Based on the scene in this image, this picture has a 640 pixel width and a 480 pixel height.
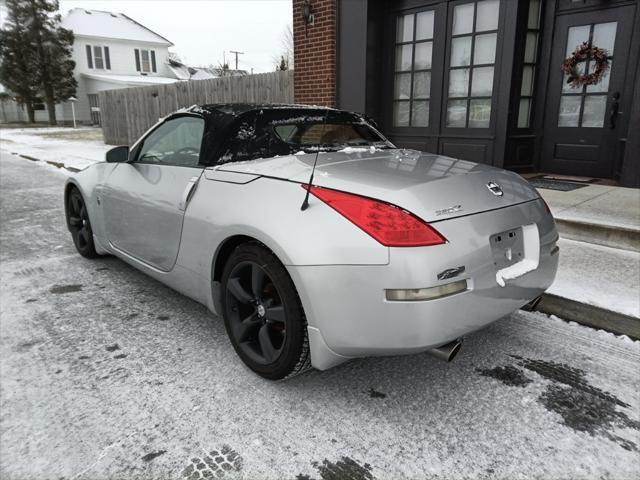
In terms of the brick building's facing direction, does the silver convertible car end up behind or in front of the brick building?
in front

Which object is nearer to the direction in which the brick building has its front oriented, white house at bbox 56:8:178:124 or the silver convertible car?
the silver convertible car

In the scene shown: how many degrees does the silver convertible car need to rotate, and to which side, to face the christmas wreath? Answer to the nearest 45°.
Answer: approximately 90° to its right

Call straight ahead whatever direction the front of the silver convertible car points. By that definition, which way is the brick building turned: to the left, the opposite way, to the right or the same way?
to the left

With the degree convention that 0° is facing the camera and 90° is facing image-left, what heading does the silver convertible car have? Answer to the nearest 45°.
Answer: approximately 135°

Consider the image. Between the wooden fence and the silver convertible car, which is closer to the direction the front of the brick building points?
the silver convertible car

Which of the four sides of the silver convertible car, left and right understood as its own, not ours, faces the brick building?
right

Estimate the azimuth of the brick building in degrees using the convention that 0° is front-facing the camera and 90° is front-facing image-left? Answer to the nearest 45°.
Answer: approximately 45°

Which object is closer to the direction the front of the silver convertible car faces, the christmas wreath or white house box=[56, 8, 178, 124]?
the white house

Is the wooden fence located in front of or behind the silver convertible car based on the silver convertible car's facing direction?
in front

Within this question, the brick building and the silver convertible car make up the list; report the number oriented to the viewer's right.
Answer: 0
